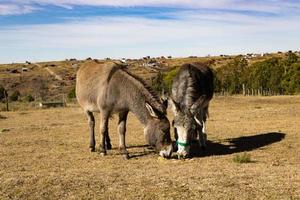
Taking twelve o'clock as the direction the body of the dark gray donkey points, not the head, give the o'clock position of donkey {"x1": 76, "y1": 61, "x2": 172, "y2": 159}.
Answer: The donkey is roughly at 3 o'clock from the dark gray donkey.

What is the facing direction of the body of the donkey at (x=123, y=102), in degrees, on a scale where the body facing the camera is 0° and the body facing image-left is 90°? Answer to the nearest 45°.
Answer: approximately 315°

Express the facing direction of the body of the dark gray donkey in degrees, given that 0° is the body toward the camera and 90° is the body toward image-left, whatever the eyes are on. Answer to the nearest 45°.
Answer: approximately 0°
